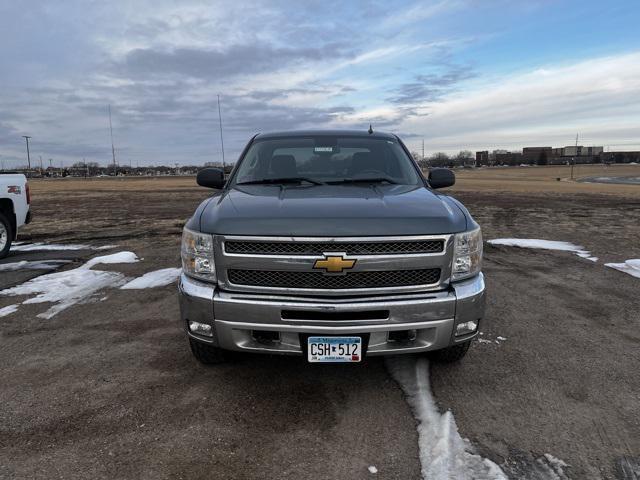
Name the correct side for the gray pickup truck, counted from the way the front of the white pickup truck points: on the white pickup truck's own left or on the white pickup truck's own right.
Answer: on the white pickup truck's own left

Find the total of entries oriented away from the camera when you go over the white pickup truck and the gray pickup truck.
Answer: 0

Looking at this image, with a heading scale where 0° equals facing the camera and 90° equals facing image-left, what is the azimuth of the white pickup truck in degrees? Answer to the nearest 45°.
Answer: approximately 45°

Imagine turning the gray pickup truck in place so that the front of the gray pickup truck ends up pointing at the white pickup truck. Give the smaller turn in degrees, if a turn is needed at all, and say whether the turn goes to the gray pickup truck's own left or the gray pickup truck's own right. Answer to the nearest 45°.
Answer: approximately 135° to the gray pickup truck's own right

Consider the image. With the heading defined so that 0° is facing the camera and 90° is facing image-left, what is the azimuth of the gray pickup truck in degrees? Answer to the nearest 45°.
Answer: approximately 0°
